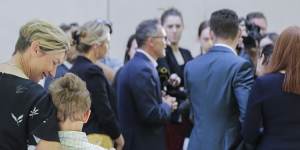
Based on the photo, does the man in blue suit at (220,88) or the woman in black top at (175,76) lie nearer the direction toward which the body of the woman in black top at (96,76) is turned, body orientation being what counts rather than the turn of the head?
the woman in black top

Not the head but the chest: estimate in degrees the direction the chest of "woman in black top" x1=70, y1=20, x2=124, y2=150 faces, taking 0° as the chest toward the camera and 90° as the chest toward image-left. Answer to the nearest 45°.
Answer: approximately 225°

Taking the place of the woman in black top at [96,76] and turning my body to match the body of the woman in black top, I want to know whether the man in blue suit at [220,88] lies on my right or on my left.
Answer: on my right

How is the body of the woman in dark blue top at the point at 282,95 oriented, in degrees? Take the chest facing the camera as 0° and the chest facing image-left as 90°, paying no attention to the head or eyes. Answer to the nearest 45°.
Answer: approximately 180°

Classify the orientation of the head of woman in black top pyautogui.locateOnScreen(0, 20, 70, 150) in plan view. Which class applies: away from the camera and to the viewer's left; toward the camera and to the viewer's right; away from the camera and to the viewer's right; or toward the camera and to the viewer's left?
toward the camera and to the viewer's right

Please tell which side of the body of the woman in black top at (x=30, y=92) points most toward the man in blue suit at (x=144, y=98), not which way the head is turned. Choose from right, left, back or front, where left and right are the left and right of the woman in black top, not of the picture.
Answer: front

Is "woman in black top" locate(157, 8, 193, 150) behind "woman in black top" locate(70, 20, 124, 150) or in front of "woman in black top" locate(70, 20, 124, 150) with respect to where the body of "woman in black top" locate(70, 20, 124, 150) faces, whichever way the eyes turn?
in front
